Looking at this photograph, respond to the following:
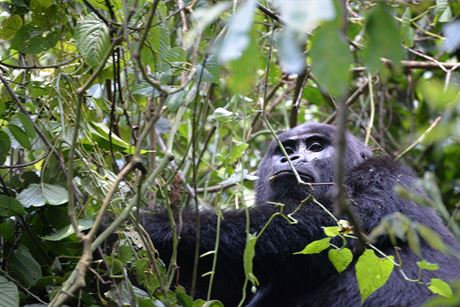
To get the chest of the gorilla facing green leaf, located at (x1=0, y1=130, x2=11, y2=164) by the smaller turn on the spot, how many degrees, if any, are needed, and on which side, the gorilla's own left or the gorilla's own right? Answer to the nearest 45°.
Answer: approximately 45° to the gorilla's own right

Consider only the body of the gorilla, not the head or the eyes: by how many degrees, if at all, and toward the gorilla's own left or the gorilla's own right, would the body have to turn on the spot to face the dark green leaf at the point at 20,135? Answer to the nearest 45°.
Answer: approximately 45° to the gorilla's own right

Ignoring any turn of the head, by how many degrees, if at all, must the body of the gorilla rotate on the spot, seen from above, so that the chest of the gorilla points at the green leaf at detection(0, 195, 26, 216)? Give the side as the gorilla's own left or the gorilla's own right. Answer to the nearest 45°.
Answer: approximately 45° to the gorilla's own right

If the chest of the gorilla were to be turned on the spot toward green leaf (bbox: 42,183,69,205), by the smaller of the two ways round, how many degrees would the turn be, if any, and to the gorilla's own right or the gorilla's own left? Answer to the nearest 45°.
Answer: approximately 45° to the gorilla's own right
